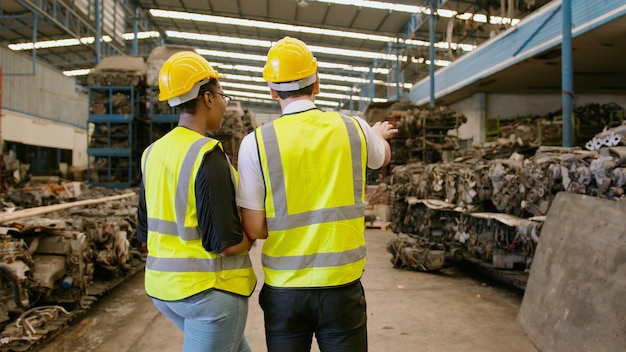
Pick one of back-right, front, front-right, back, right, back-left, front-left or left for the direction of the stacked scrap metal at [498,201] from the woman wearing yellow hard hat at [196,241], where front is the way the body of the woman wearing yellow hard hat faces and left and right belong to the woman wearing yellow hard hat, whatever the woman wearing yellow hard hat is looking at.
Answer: front

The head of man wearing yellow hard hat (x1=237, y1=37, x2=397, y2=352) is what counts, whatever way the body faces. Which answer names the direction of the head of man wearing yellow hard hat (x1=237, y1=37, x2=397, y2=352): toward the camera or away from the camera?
away from the camera

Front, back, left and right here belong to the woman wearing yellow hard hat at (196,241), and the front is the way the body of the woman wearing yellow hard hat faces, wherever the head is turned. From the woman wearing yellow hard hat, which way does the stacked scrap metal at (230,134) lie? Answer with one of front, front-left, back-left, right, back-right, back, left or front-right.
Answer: front-left

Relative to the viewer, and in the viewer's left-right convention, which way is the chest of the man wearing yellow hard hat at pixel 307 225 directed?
facing away from the viewer

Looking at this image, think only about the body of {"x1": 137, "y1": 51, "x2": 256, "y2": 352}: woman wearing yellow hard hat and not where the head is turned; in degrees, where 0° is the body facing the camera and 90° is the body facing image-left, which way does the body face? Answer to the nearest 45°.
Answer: approximately 225°

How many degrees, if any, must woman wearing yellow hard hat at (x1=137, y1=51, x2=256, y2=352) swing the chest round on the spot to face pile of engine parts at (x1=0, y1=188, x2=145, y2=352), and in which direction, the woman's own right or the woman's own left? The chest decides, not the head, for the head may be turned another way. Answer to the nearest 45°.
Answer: approximately 90° to the woman's own left

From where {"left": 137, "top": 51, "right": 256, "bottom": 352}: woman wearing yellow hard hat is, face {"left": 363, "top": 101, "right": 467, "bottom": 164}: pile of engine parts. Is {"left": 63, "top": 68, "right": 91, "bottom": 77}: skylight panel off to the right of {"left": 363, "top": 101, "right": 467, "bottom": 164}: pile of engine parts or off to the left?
left

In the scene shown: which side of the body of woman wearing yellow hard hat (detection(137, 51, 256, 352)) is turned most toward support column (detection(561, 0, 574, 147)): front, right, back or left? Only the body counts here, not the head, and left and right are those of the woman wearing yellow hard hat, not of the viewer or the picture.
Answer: front

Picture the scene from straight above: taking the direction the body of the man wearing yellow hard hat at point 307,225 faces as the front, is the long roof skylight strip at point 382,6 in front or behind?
in front

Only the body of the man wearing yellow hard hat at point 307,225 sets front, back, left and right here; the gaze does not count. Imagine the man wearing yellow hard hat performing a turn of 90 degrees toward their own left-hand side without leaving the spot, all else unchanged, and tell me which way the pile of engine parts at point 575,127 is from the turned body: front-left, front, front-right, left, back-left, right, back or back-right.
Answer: back-right

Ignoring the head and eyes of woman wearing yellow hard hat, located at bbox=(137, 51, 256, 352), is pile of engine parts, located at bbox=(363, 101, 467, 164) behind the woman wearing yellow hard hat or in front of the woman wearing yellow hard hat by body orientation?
in front

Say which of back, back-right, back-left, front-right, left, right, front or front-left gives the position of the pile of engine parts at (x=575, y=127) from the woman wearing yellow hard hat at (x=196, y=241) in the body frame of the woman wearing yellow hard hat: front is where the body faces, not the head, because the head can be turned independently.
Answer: front

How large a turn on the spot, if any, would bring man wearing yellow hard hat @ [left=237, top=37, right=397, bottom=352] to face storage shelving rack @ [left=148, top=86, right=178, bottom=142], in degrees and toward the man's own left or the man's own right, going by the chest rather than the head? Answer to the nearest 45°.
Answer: approximately 45° to the man's own left

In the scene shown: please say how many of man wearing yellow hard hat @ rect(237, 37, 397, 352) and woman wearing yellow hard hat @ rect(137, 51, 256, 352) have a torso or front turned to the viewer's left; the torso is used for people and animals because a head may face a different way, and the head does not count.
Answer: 0

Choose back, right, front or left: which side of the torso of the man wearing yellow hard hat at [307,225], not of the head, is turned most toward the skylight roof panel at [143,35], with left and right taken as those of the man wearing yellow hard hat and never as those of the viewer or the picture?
front

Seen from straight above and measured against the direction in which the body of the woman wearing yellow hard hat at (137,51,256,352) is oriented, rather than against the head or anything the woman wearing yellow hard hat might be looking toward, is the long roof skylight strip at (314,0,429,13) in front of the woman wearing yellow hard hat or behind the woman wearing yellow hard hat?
in front
